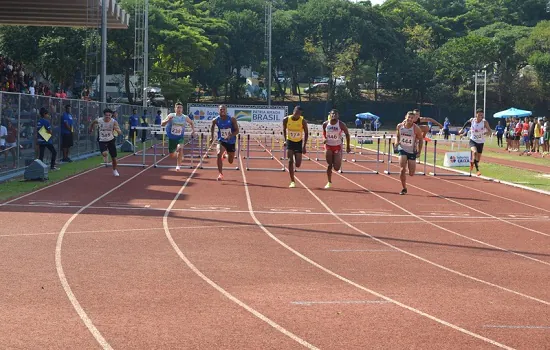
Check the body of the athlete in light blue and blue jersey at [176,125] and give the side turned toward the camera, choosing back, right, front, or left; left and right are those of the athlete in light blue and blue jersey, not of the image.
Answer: front

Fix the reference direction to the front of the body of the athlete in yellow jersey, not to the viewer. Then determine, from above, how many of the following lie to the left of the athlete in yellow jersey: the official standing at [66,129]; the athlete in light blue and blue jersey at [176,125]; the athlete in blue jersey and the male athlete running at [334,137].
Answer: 1

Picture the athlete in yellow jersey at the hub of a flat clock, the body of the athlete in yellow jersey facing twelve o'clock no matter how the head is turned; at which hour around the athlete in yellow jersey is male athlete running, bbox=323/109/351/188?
The male athlete running is roughly at 9 o'clock from the athlete in yellow jersey.

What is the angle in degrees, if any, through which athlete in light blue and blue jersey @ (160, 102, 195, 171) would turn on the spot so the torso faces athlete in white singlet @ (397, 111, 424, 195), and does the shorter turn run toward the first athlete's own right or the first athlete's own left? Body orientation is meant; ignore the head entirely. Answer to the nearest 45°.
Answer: approximately 45° to the first athlete's own left

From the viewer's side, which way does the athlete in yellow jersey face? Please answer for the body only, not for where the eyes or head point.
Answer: toward the camera

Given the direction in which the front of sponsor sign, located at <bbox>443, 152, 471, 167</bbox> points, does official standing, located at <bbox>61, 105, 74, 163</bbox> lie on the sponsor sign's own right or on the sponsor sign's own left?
on the sponsor sign's own right

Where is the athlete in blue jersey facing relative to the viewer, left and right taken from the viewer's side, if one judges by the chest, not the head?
facing the viewer

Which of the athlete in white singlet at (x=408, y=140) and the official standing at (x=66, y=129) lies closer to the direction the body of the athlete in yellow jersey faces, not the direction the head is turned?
the athlete in white singlet

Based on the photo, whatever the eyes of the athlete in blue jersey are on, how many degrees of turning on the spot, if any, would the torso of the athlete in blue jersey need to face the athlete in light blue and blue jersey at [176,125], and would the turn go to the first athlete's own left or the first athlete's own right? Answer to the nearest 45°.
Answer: approximately 135° to the first athlete's own right

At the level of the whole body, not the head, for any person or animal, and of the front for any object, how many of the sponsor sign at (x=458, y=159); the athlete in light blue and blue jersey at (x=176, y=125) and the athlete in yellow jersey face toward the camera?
3
